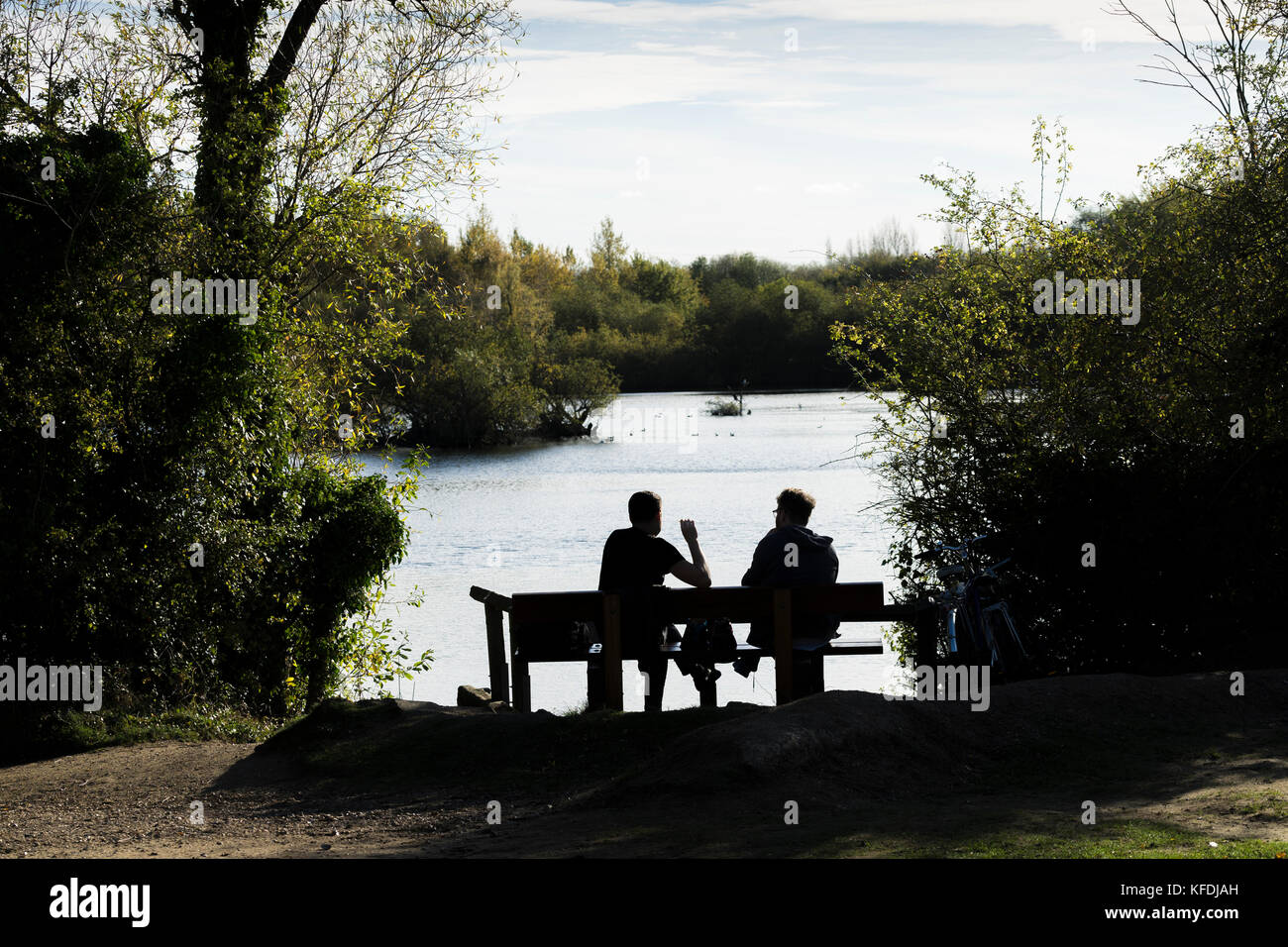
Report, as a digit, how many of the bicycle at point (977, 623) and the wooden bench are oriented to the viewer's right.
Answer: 0

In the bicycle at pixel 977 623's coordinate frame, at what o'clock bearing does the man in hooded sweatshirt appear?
The man in hooded sweatshirt is roughly at 9 o'clock from the bicycle.

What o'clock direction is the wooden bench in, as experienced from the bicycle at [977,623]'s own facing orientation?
The wooden bench is roughly at 9 o'clock from the bicycle.

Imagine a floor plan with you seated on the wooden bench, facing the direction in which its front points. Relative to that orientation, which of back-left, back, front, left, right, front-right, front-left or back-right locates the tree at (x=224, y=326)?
front-left

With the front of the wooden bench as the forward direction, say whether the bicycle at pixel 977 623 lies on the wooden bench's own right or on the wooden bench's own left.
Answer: on the wooden bench's own right

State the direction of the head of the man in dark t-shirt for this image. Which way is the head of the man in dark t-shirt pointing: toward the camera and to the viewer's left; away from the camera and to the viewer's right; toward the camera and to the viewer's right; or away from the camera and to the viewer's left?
away from the camera and to the viewer's right

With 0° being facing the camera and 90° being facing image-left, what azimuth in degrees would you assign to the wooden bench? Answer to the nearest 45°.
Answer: approximately 180°
